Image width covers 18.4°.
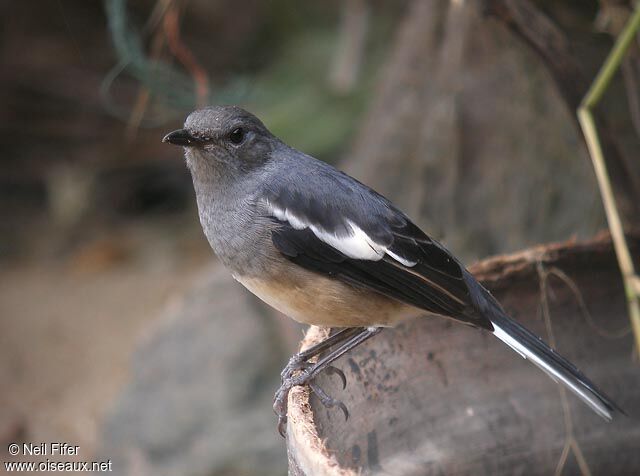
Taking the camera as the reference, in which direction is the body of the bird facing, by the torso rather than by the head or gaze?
to the viewer's left
